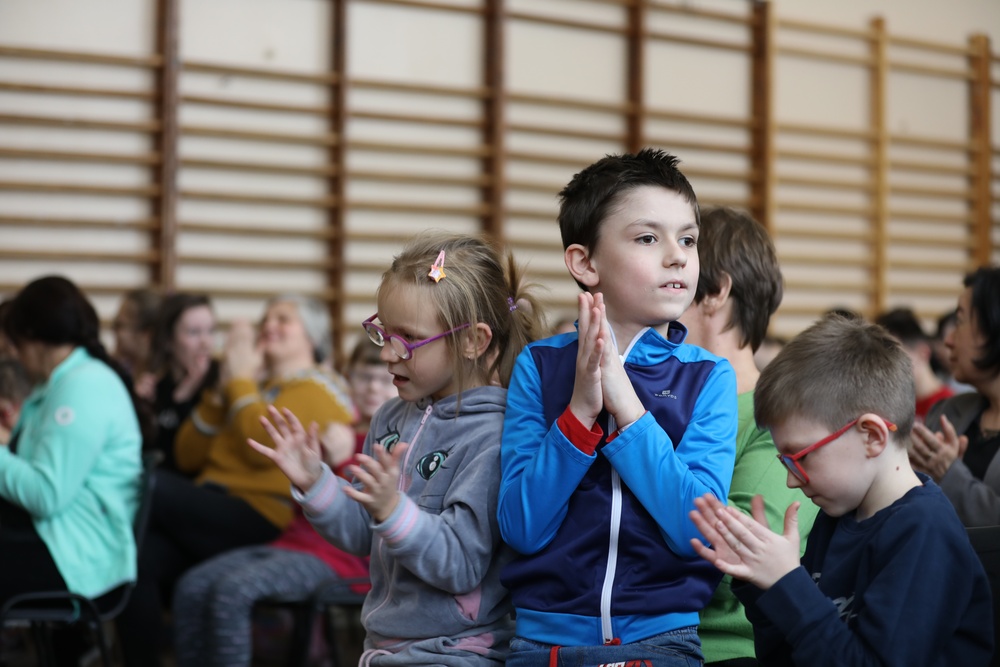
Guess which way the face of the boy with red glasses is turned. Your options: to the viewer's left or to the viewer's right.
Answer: to the viewer's left

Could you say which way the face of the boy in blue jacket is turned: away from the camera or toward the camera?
toward the camera

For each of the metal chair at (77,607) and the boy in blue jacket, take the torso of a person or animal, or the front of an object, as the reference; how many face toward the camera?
1

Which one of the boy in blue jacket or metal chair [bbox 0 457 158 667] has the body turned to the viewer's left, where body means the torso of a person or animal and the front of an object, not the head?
the metal chair

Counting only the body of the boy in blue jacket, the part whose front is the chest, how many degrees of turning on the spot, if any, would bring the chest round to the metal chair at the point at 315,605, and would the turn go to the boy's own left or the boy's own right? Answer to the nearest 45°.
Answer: approximately 135° to the boy's own right

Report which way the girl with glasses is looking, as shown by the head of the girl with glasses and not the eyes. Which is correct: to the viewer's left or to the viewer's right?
to the viewer's left

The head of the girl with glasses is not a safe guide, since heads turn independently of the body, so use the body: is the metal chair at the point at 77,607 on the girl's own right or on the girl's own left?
on the girl's own right

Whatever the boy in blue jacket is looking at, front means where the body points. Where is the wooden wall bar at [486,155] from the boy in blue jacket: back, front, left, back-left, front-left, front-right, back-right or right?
back

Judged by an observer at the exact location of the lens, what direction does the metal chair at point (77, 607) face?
facing to the left of the viewer

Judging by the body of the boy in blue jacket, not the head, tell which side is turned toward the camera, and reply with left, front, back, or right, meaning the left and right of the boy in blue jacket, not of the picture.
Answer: front

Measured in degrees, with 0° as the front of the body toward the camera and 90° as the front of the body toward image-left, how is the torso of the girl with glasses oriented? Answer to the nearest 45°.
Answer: approximately 45°

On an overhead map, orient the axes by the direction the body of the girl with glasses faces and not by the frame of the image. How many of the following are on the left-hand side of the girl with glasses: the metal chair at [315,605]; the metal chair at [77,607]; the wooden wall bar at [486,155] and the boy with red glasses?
1
